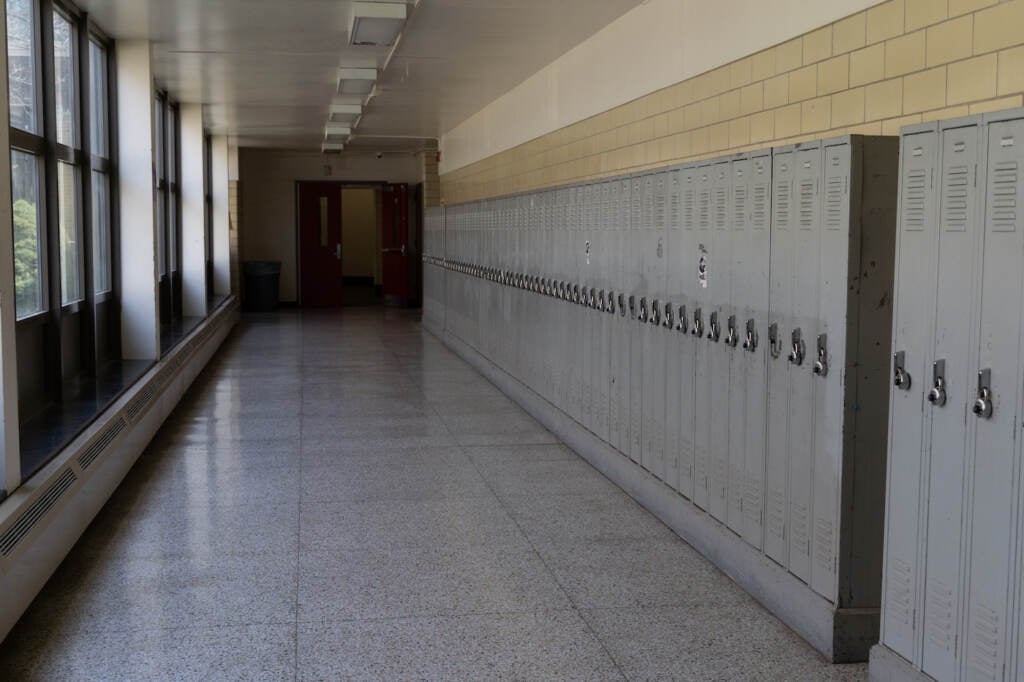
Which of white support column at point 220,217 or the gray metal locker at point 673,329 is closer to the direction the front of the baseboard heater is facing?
the gray metal locker

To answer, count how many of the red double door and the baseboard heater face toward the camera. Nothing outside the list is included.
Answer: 1

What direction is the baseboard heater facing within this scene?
to the viewer's right

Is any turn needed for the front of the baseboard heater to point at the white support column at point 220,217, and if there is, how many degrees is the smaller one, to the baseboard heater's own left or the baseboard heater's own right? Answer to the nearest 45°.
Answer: approximately 90° to the baseboard heater's own left

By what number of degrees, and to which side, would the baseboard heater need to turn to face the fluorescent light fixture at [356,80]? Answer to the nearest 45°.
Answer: approximately 45° to its left

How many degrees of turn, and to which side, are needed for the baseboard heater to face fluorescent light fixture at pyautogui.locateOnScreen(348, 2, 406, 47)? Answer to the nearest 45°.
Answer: approximately 45° to its left

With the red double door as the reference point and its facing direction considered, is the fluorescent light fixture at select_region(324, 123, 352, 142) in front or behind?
in front

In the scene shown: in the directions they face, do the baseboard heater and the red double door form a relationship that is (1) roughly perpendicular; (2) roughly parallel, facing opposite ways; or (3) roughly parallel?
roughly perpendicular

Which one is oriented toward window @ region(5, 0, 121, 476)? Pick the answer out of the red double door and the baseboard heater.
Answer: the red double door

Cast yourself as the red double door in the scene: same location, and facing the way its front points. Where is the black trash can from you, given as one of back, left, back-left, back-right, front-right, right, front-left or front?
front-right

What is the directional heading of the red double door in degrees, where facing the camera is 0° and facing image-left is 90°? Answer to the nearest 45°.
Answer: approximately 0°

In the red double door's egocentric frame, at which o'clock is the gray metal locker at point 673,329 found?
The gray metal locker is roughly at 12 o'clock from the red double door.
